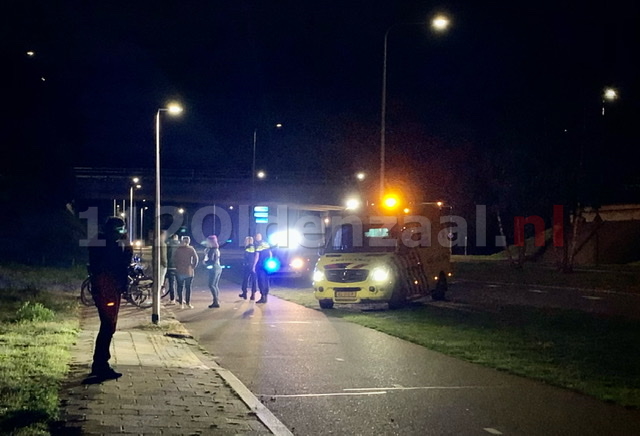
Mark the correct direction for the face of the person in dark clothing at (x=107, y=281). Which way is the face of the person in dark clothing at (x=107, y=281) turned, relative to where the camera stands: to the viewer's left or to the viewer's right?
to the viewer's right

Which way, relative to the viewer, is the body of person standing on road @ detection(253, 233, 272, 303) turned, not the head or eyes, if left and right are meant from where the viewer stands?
facing to the left of the viewer

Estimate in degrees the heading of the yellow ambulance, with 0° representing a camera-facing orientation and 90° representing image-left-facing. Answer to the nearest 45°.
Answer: approximately 45°

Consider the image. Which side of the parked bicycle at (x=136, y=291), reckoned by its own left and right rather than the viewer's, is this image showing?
right

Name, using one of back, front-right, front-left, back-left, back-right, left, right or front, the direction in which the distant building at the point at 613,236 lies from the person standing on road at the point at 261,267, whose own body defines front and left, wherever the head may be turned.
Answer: back-right
